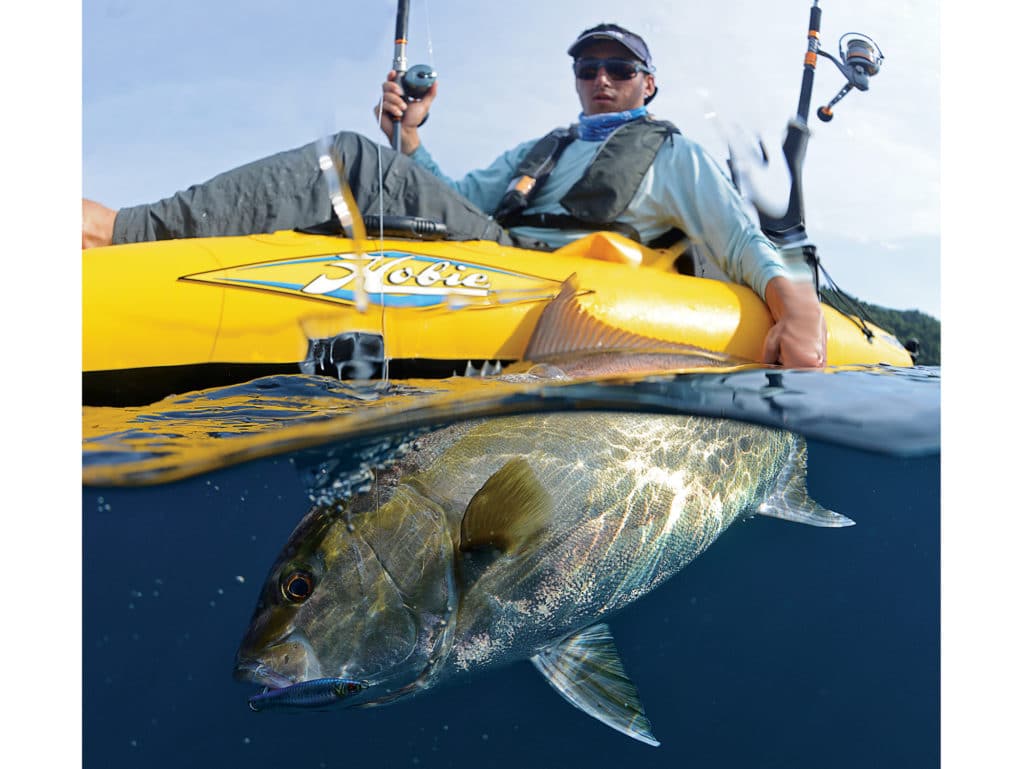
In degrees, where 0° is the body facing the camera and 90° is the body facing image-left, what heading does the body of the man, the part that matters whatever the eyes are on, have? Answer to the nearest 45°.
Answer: approximately 45°

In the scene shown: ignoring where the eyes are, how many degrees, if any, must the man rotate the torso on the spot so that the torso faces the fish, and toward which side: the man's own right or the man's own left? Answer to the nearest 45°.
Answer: approximately 45° to the man's own left

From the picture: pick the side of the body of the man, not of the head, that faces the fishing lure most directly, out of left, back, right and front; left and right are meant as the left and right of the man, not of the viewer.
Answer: front
